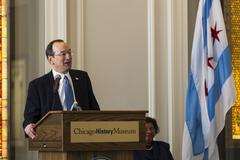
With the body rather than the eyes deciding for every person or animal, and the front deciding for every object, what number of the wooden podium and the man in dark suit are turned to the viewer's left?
0

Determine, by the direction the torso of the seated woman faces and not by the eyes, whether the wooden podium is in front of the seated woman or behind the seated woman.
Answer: in front

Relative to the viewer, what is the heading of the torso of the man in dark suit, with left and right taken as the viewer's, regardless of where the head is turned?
facing the viewer and to the right of the viewer

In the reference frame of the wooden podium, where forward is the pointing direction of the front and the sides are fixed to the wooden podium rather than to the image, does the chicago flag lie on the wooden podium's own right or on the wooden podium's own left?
on the wooden podium's own left

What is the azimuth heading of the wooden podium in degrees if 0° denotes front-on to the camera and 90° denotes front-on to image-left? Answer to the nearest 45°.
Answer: approximately 315°

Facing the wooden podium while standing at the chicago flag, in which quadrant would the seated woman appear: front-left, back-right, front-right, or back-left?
front-right

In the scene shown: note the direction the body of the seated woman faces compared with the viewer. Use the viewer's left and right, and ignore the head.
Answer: facing the viewer and to the left of the viewer
